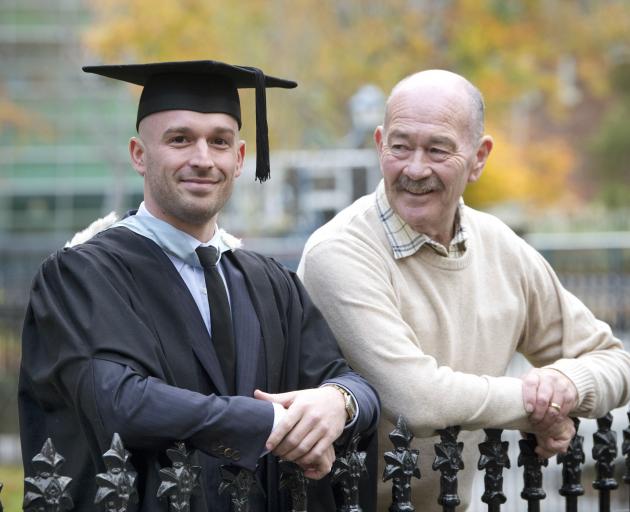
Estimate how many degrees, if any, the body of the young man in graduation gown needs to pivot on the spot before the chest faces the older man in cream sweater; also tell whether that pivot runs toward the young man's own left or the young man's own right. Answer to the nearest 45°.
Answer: approximately 90° to the young man's own left

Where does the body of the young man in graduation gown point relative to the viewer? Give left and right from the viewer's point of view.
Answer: facing the viewer and to the right of the viewer

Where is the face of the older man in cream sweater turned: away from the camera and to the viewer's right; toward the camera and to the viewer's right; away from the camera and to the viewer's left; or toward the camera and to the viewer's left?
toward the camera and to the viewer's left
